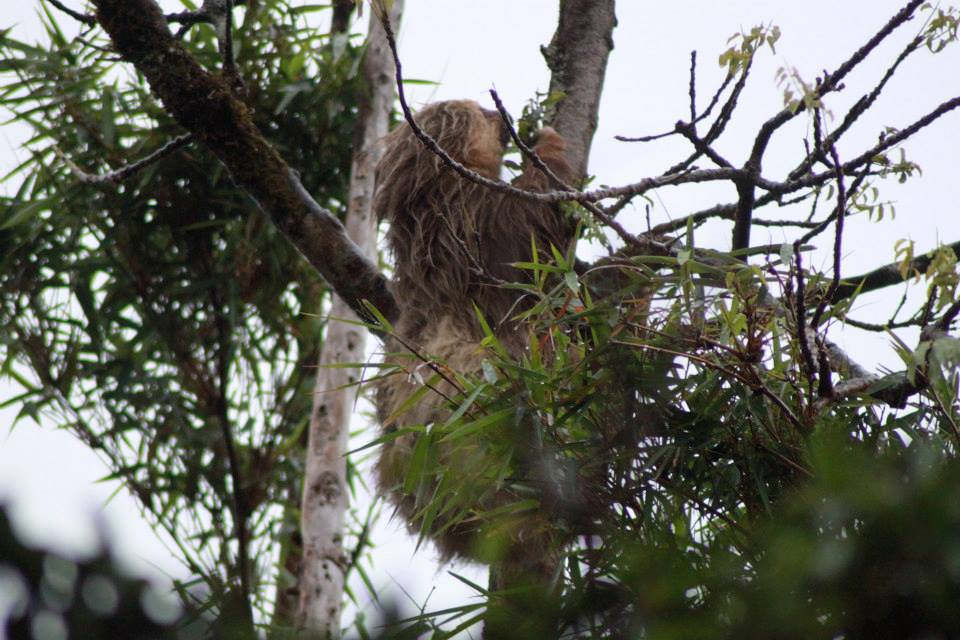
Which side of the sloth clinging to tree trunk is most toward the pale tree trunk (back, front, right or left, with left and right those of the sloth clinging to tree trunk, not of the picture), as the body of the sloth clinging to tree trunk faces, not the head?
left
